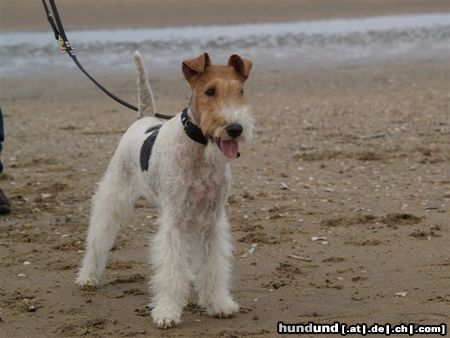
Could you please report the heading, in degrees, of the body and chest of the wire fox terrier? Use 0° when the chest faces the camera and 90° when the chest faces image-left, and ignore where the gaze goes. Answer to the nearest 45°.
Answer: approximately 315°
